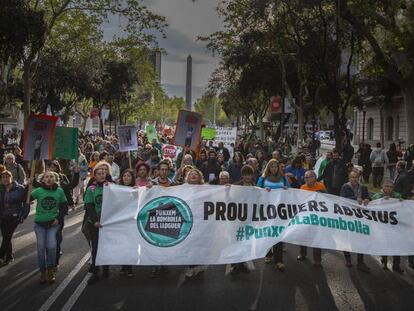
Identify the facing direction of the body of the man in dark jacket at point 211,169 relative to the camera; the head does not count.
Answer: toward the camera

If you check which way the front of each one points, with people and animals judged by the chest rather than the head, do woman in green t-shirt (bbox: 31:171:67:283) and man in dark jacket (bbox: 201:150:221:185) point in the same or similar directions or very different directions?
same or similar directions

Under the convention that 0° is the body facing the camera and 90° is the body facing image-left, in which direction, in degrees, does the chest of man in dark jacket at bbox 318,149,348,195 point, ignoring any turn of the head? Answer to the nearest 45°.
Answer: approximately 0°

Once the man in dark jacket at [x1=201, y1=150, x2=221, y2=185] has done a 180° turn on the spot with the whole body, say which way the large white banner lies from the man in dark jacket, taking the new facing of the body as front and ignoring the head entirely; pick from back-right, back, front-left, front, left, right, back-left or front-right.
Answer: back

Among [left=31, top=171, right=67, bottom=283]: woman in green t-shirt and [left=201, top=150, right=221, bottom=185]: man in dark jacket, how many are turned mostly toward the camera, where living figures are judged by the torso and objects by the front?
2

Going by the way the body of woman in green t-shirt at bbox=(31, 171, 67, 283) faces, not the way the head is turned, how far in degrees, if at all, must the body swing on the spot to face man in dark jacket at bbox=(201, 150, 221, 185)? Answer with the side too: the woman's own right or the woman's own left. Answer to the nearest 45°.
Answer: approximately 135° to the woman's own left

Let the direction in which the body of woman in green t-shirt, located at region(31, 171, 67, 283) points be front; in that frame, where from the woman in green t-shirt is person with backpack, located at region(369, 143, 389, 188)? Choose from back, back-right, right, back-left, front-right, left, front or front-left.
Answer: back-left

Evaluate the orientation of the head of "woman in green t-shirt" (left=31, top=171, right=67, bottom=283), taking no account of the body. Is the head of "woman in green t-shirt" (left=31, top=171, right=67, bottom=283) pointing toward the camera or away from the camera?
toward the camera

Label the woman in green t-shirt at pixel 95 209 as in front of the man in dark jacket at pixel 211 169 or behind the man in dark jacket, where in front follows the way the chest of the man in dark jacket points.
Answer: in front

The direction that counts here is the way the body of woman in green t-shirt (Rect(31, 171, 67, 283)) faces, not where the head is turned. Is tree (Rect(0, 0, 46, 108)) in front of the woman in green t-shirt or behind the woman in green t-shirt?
behind

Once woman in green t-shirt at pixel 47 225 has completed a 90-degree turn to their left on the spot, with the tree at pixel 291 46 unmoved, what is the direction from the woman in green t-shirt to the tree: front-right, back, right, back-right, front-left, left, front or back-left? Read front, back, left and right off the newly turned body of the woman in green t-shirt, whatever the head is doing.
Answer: front-left

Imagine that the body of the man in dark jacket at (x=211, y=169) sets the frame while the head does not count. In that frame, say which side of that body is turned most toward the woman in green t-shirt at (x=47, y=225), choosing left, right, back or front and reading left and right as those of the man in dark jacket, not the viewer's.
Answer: front

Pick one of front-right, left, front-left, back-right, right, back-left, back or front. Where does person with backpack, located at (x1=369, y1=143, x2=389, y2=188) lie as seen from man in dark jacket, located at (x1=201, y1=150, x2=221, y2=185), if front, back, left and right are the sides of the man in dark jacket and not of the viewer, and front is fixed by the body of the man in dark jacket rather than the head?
back-left

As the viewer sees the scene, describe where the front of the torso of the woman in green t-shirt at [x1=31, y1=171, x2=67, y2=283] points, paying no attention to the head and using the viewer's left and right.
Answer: facing the viewer

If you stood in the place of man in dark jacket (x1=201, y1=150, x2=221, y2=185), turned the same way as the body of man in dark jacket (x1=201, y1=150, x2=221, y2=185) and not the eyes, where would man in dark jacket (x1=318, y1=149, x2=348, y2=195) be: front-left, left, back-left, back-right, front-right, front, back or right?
left

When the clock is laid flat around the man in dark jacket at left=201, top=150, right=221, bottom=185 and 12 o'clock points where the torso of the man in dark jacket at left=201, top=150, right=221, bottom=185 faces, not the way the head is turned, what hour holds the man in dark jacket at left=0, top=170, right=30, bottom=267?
the man in dark jacket at left=0, top=170, right=30, bottom=267 is roughly at 1 o'clock from the man in dark jacket at left=201, top=150, right=221, bottom=185.
